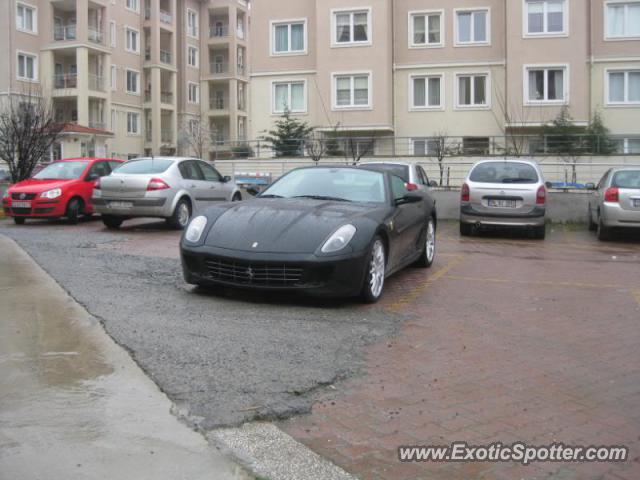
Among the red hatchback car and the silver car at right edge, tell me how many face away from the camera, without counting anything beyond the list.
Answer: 1

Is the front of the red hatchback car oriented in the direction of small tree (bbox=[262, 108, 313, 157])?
no

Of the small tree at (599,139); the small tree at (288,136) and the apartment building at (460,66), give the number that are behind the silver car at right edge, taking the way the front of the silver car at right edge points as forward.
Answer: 0

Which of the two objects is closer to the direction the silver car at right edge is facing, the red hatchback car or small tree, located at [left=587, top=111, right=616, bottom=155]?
the small tree

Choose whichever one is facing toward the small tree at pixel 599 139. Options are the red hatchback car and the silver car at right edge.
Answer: the silver car at right edge

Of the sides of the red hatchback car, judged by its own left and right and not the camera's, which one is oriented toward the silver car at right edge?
left

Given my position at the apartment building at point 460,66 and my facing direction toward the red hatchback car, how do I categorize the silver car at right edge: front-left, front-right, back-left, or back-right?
front-left

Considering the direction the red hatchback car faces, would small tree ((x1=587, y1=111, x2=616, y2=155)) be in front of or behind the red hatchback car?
behind

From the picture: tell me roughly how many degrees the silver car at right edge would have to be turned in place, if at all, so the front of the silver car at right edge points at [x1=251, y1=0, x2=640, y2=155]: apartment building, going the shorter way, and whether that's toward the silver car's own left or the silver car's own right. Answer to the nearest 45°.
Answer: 0° — it already faces it

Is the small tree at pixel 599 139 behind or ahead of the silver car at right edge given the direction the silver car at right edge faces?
ahead

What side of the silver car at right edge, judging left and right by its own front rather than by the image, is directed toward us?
back

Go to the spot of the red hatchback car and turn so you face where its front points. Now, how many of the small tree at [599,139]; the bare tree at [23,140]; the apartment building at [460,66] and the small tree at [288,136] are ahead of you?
0

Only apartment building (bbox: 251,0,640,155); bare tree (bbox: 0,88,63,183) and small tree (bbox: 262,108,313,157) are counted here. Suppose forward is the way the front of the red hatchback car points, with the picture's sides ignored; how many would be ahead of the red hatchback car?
0

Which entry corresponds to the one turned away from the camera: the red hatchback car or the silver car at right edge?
the silver car at right edge
